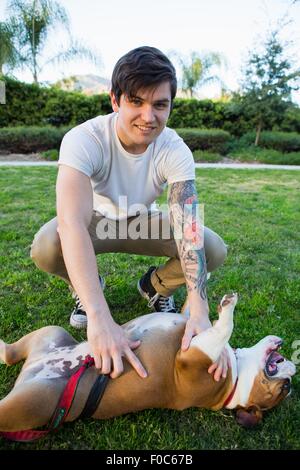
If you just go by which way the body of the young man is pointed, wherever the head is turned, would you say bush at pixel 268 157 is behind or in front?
behind

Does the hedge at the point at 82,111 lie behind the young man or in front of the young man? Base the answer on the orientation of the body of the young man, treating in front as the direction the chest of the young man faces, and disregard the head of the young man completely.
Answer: behind

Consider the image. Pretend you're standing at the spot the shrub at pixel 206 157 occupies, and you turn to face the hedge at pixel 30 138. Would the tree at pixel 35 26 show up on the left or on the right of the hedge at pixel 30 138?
right

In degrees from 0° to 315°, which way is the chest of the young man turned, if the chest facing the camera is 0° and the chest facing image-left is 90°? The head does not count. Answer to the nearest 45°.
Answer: approximately 0°

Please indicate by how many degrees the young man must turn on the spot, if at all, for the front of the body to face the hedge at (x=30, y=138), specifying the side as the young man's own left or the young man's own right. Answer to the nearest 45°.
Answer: approximately 180°

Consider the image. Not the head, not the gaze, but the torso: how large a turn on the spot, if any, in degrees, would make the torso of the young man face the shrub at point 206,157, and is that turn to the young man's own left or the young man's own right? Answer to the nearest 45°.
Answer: approximately 180°

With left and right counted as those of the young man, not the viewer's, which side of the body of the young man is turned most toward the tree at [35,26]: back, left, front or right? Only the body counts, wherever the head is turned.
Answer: back

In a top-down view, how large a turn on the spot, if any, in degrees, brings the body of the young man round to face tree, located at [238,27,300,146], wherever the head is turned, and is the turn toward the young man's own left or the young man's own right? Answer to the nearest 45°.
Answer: approximately 180°
